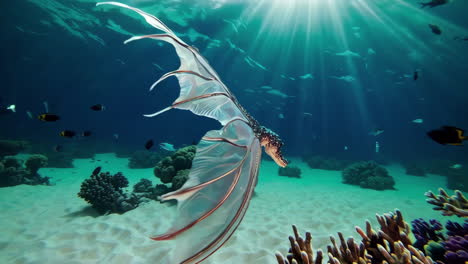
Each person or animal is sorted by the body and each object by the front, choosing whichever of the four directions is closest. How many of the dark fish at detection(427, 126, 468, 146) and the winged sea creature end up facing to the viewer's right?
1

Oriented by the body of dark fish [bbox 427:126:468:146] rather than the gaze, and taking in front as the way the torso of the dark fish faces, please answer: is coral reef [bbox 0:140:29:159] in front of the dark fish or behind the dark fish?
in front

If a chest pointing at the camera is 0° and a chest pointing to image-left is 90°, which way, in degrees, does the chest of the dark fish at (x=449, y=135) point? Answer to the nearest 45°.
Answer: approximately 90°

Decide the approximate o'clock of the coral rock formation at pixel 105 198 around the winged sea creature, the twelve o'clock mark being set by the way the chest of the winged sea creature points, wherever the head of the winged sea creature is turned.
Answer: The coral rock formation is roughly at 8 o'clock from the winged sea creature.

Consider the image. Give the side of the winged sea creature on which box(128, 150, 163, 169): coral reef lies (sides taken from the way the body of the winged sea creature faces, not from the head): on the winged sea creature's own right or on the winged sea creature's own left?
on the winged sea creature's own left

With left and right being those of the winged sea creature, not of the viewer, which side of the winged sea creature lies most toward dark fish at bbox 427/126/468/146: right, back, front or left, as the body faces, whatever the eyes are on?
front

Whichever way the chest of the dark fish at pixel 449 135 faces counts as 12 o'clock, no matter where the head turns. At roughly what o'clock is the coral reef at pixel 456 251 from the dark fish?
The coral reef is roughly at 9 o'clock from the dark fish.

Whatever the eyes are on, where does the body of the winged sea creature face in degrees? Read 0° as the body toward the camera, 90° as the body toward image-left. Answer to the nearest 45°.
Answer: approximately 270°

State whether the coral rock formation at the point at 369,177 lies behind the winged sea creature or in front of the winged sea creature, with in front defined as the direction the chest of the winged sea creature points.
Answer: in front
